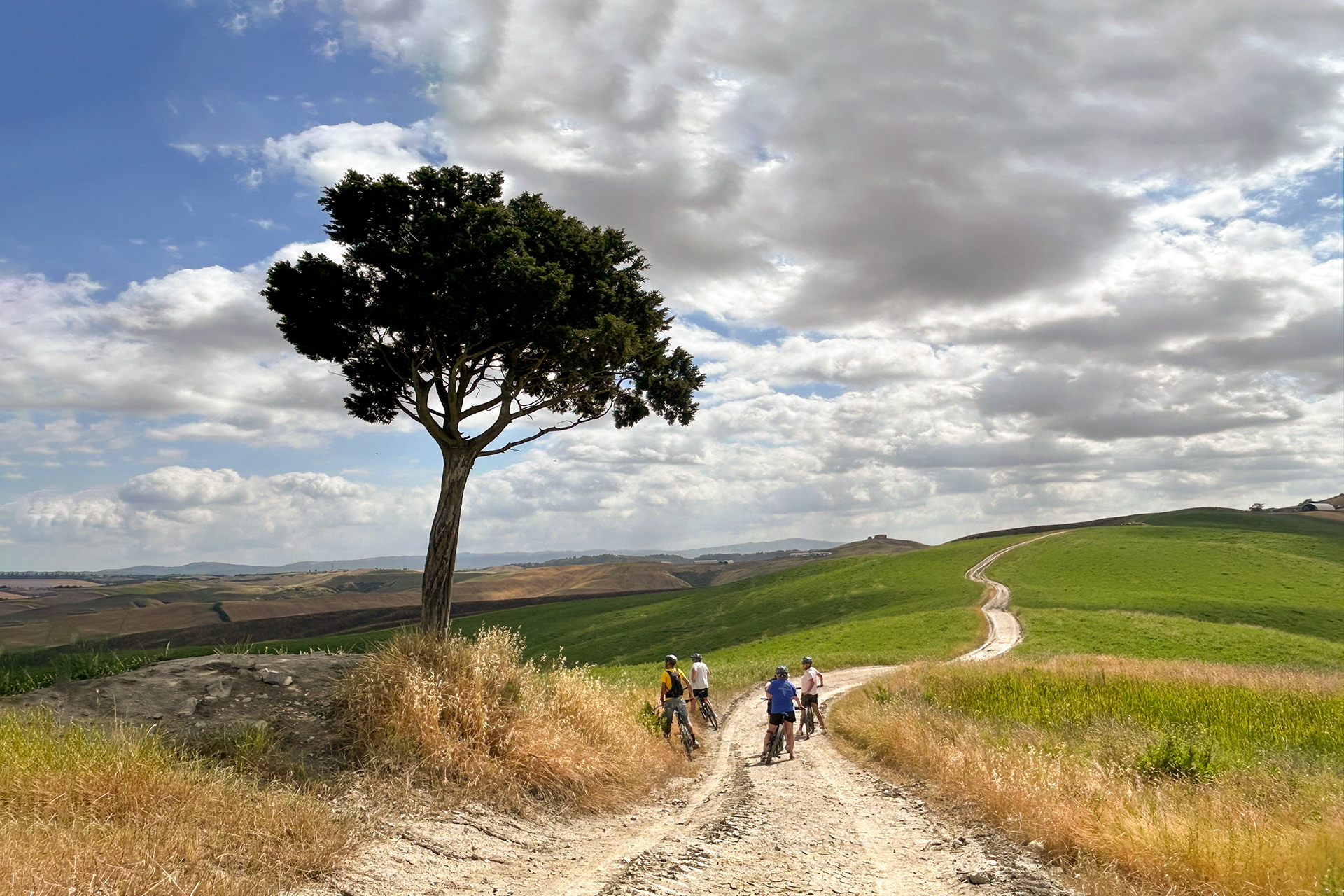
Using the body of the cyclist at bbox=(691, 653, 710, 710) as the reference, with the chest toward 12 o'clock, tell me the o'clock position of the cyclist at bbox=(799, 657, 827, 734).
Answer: the cyclist at bbox=(799, 657, 827, 734) is roughly at 4 o'clock from the cyclist at bbox=(691, 653, 710, 710).

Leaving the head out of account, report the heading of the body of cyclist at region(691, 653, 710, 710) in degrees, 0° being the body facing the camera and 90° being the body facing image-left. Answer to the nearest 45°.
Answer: approximately 135°

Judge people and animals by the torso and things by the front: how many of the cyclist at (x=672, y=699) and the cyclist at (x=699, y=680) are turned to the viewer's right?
0

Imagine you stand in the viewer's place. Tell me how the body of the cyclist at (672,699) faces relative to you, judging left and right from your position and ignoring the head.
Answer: facing away from the viewer and to the left of the viewer

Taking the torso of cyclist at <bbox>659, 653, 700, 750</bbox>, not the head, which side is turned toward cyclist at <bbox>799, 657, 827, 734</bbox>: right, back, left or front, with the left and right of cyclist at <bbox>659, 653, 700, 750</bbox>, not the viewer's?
right

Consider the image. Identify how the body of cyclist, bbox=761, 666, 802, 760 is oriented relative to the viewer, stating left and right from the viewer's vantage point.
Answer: facing away from the viewer

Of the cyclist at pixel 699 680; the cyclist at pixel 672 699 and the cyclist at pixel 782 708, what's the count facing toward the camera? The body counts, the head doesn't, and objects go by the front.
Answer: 0

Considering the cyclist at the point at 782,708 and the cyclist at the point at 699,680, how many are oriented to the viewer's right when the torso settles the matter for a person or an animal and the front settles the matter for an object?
0

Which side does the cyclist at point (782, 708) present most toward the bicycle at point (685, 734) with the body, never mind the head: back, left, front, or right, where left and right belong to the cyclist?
left
